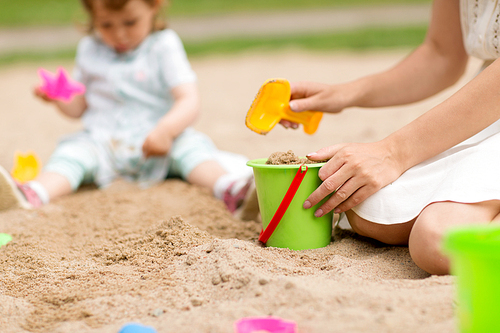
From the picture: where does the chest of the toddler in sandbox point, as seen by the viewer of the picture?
toward the camera

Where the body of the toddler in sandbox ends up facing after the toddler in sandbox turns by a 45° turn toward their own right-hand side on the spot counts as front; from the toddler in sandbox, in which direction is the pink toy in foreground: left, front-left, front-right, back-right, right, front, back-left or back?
front-left

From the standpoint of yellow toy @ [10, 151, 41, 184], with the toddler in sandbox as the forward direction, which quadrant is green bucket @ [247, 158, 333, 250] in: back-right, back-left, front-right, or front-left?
front-right

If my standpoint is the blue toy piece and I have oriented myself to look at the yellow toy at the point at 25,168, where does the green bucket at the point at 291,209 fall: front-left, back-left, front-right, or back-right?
front-right

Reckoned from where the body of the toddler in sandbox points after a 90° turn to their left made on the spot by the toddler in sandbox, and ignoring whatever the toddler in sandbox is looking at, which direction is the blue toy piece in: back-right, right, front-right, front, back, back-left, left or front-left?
right

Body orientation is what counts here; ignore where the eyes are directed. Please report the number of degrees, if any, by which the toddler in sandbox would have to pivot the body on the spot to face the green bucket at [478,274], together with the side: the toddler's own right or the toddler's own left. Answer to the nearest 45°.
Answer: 0° — they already face it
